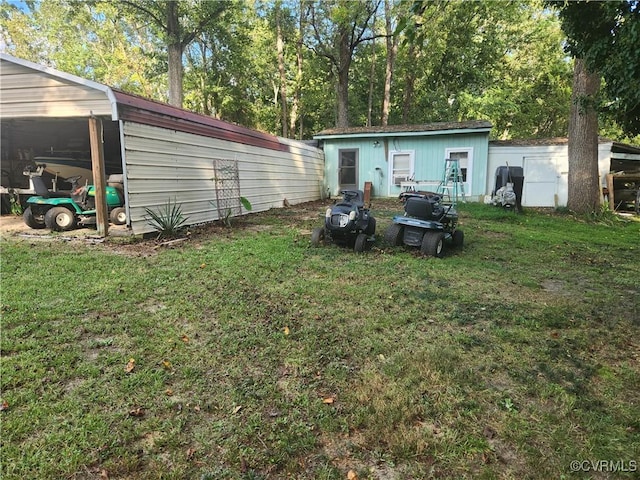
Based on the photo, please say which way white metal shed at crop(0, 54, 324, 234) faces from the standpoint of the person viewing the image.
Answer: facing the viewer and to the left of the viewer

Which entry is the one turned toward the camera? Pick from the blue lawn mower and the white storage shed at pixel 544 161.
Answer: the white storage shed

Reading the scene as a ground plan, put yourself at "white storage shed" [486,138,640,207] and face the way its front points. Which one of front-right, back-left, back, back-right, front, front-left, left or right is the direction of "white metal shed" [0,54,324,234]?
front-right

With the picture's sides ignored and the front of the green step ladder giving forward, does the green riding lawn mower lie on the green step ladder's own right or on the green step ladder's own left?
on the green step ladder's own right

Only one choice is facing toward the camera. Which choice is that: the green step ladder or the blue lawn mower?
the green step ladder

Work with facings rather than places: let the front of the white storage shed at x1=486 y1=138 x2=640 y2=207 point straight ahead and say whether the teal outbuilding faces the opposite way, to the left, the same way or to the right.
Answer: the same way

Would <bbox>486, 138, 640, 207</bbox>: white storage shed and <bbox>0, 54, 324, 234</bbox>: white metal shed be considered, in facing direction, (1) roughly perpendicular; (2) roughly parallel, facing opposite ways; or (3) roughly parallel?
roughly parallel

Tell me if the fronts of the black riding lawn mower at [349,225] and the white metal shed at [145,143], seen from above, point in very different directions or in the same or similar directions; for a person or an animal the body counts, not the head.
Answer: same or similar directions

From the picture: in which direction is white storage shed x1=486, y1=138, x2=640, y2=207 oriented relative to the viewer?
toward the camera

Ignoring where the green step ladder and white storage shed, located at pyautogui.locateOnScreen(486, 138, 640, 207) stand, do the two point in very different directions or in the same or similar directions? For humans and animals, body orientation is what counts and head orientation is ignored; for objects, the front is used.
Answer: same or similar directions

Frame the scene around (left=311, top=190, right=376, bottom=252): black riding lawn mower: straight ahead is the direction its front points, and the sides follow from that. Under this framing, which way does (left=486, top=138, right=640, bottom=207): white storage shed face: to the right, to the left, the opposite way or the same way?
the same way

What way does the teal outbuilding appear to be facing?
toward the camera

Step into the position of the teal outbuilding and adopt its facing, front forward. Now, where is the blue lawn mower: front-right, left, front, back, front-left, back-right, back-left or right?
front

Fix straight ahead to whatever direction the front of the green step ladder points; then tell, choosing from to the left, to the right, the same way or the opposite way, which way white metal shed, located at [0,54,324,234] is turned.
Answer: the same way

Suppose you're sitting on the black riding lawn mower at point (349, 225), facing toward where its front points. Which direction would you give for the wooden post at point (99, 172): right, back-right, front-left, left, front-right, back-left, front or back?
front-right

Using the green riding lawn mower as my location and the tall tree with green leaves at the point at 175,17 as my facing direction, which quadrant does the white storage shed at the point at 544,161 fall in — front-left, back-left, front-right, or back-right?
front-right

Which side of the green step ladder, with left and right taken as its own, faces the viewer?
front

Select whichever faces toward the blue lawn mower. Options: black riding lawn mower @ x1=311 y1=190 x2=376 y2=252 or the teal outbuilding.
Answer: the teal outbuilding

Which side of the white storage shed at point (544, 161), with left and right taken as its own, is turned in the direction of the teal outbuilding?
right
